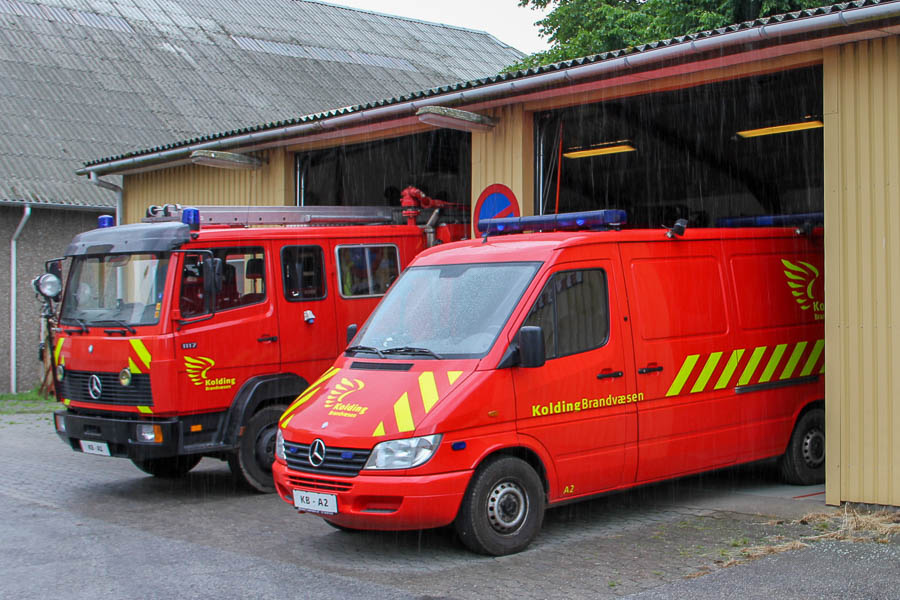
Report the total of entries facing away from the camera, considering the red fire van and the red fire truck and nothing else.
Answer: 0

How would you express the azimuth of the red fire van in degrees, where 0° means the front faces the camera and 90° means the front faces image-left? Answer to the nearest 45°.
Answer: approximately 45°

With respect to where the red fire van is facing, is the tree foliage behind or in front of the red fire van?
behind

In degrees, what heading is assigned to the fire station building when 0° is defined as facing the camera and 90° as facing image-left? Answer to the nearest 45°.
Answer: approximately 45°

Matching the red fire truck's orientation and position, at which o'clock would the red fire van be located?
The red fire van is roughly at 9 o'clock from the red fire truck.

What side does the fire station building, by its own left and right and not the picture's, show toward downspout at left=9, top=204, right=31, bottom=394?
right

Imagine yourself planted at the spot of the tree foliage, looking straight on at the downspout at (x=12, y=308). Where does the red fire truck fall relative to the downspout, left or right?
left

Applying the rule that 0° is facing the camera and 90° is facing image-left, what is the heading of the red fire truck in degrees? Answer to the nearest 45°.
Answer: approximately 45°

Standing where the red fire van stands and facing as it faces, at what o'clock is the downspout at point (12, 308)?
The downspout is roughly at 3 o'clock from the red fire van.

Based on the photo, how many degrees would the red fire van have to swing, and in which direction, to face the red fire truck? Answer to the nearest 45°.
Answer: approximately 90° to its right
